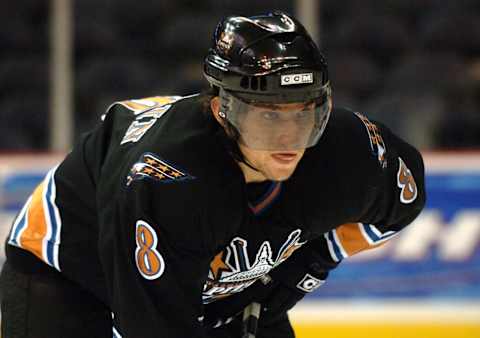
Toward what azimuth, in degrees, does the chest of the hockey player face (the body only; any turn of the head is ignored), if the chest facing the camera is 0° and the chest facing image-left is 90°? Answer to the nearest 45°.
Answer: approximately 315°
